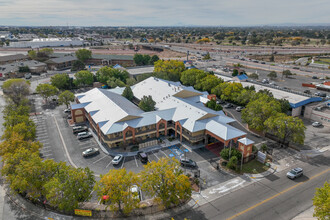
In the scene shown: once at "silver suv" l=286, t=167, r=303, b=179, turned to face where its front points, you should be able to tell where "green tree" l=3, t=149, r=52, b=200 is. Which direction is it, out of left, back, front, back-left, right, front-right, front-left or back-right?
front

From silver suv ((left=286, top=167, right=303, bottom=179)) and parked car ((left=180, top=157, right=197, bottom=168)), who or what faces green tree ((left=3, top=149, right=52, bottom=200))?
the silver suv

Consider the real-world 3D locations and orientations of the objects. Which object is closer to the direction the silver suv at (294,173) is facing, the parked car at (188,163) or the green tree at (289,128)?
the parked car

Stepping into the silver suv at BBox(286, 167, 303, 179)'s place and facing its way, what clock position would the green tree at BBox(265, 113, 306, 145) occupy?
The green tree is roughly at 4 o'clock from the silver suv.

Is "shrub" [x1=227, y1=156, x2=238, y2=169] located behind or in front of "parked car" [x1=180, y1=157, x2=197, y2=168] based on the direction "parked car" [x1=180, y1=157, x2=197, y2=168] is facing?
in front

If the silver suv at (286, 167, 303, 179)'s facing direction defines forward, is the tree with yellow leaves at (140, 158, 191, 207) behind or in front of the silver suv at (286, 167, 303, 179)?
in front

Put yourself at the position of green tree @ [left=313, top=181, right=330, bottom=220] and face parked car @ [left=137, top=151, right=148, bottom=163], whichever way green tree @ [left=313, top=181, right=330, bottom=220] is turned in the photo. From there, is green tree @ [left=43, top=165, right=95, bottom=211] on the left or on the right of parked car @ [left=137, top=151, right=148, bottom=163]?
left

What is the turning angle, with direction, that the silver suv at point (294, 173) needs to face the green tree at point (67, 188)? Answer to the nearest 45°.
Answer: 0° — it already faces it
